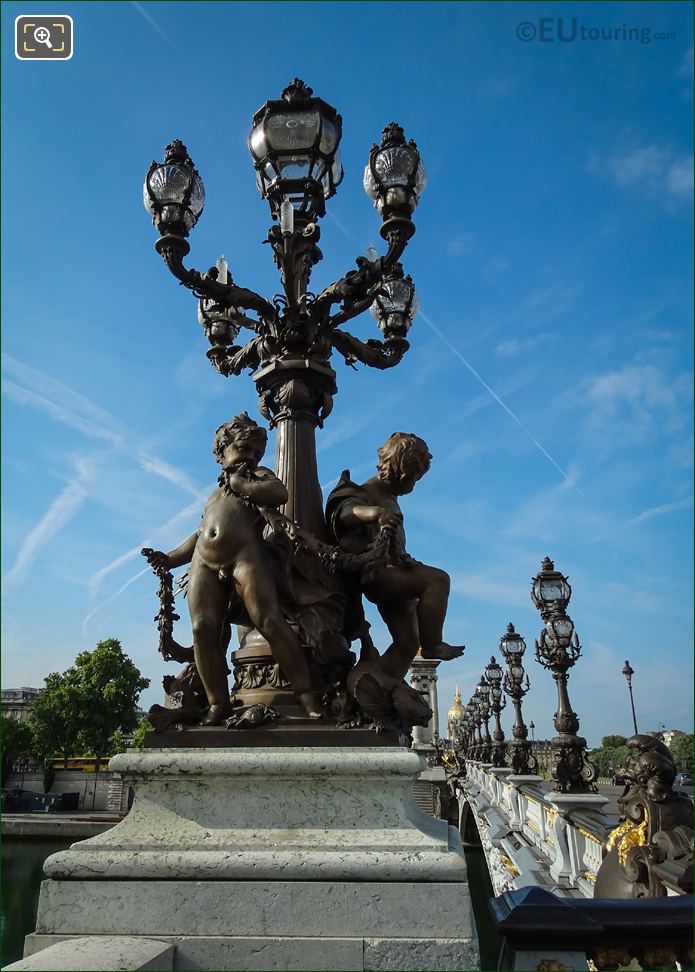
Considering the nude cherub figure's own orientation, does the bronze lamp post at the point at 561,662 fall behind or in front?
behind

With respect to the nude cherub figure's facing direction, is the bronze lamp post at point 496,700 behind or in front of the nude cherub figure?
behind

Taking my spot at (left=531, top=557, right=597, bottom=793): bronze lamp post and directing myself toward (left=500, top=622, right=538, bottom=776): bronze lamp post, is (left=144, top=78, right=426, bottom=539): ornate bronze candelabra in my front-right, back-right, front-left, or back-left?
back-left

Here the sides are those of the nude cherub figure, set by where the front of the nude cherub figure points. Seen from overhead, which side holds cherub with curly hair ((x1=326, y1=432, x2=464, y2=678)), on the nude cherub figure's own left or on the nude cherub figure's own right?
on the nude cherub figure's own left

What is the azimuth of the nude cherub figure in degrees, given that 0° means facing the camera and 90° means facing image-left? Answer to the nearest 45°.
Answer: approximately 0°
